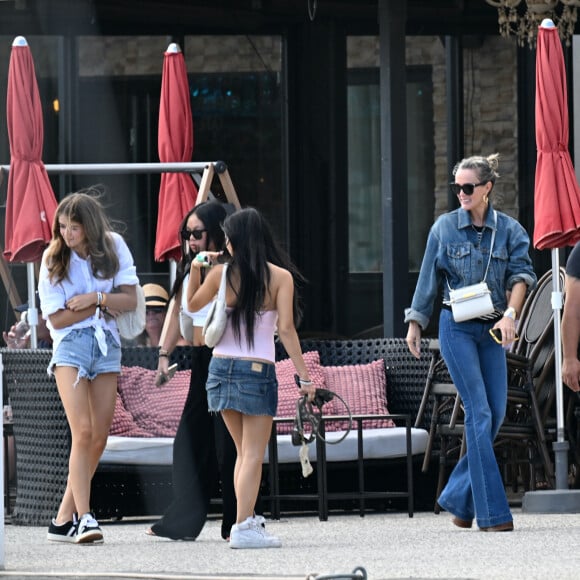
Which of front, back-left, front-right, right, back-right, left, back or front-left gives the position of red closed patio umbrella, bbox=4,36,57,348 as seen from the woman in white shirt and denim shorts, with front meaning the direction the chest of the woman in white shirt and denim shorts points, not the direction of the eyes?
back

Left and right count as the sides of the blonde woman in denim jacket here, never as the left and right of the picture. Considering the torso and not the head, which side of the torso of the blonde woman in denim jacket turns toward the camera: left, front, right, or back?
front

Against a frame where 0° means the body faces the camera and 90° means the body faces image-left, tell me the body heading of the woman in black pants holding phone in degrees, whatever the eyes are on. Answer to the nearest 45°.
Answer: approximately 45°

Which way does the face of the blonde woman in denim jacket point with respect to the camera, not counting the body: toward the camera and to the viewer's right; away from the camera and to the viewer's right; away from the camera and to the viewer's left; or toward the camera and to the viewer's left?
toward the camera and to the viewer's left

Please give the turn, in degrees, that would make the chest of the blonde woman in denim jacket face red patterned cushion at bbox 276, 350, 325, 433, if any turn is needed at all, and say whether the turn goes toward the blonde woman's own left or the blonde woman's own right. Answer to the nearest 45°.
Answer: approximately 135° to the blonde woman's own right

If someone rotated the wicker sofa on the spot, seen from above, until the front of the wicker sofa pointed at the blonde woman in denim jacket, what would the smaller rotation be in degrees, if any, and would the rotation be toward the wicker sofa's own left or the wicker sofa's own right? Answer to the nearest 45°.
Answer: approximately 45° to the wicker sofa's own left

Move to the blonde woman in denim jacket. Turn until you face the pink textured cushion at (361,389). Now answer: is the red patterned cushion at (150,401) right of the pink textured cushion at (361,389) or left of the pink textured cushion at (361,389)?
left

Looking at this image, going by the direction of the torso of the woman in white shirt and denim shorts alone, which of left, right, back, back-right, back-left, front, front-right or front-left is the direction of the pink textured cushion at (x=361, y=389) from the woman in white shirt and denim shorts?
back-left

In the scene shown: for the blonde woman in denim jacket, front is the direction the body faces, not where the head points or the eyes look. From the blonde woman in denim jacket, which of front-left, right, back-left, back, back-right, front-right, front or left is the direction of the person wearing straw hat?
back-right

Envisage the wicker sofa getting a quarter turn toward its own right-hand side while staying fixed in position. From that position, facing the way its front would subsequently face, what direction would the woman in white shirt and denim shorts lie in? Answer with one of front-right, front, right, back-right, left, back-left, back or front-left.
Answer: left

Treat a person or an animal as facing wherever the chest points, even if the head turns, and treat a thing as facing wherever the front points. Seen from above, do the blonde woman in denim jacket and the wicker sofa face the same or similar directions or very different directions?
same or similar directions

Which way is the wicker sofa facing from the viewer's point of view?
toward the camera

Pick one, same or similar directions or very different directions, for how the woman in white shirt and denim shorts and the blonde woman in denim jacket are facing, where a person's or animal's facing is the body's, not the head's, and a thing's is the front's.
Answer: same or similar directions
